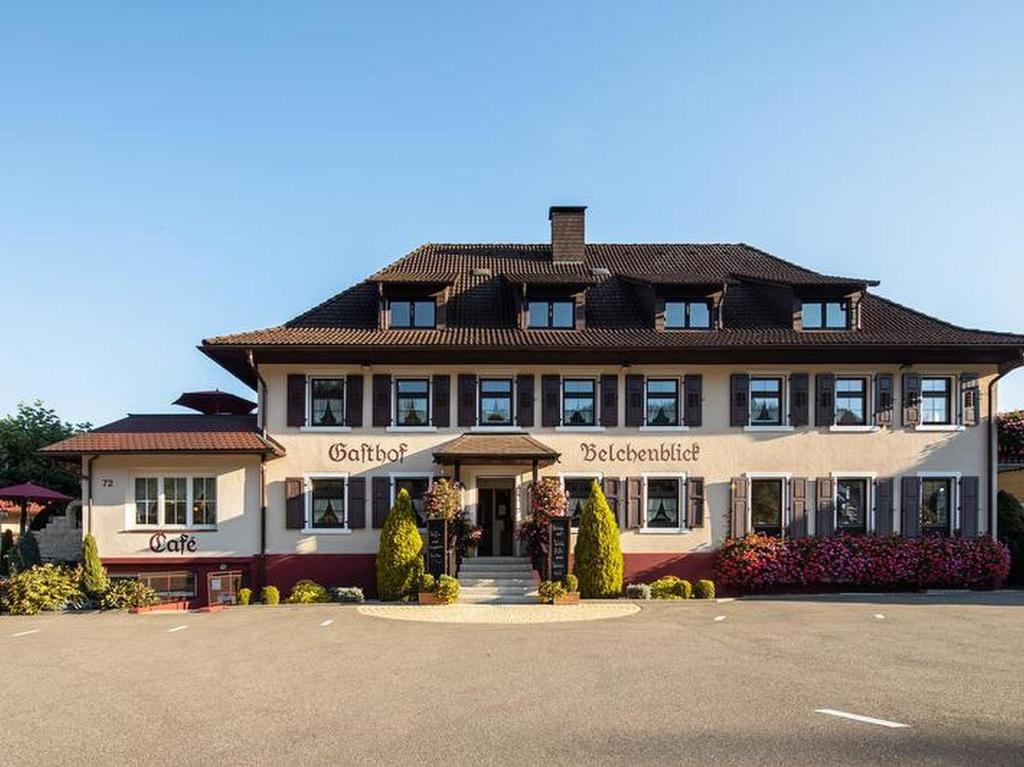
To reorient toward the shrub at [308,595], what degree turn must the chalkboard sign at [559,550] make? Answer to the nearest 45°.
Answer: approximately 90° to its right

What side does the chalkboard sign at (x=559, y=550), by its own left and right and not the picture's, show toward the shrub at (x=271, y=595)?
right

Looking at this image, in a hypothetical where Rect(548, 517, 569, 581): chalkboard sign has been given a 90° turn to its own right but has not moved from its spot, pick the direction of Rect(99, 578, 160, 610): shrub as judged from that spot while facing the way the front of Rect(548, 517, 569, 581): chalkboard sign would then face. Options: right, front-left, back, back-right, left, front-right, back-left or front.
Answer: front

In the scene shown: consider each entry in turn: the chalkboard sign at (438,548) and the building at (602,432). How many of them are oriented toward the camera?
2

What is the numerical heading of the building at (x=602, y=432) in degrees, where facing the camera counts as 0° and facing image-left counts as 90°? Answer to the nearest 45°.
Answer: approximately 0°

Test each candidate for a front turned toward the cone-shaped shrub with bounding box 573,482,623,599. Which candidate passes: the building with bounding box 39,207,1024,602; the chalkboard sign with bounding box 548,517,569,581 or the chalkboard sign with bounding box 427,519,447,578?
the building
